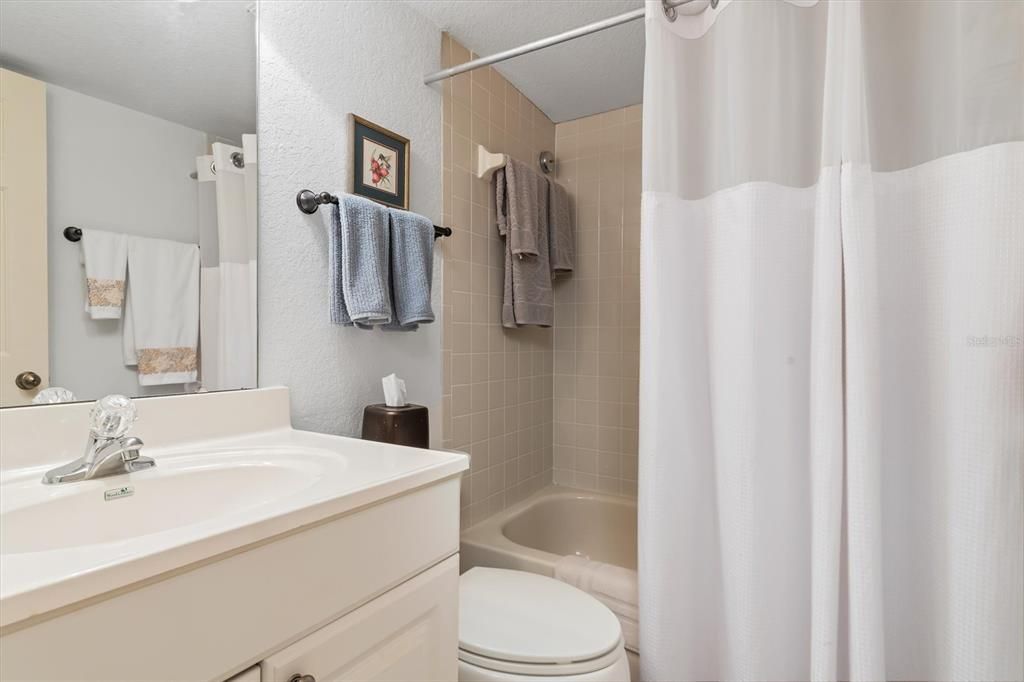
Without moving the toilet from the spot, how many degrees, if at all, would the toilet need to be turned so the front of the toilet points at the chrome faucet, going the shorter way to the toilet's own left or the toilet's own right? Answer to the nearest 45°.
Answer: approximately 90° to the toilet's own right

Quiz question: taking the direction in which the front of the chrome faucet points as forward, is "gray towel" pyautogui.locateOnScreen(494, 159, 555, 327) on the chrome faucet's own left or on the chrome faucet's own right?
on the chrome faucet's own left

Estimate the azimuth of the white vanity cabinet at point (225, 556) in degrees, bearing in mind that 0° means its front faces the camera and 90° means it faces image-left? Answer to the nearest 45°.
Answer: approximately 315°

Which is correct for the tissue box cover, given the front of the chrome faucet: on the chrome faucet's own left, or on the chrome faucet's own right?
on the chrome faucet's own left

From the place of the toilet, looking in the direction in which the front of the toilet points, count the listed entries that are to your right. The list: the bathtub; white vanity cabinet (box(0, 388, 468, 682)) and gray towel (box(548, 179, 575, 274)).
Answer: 1

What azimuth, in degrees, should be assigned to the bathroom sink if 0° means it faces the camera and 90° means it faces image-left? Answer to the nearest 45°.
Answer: approximately 315°
